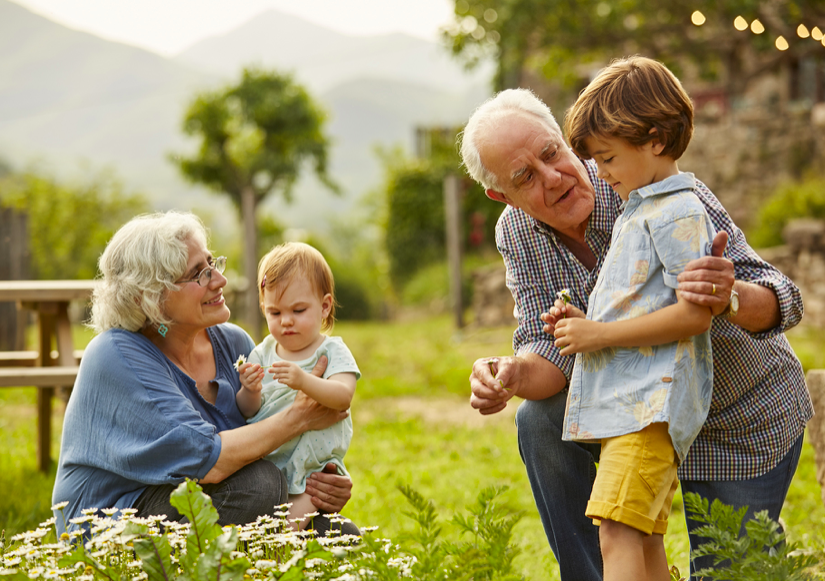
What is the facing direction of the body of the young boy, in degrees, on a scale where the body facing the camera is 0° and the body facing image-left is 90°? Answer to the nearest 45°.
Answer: approximately 90°

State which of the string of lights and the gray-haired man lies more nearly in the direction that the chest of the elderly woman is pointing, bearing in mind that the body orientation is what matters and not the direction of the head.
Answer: the gray-haired man

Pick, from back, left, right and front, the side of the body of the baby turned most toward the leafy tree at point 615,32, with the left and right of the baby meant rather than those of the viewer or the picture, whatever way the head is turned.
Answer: back

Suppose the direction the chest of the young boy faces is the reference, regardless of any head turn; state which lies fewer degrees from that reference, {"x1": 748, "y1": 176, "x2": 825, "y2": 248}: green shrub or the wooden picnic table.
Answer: the wooden picnic table

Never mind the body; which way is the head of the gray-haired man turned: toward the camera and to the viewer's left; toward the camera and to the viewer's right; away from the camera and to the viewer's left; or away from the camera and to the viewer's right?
toward the camera and to the viewer's right

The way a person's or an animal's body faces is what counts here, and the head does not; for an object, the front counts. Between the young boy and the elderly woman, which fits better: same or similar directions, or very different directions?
very different directions

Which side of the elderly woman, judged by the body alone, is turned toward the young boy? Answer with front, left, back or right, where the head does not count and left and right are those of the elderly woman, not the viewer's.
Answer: front

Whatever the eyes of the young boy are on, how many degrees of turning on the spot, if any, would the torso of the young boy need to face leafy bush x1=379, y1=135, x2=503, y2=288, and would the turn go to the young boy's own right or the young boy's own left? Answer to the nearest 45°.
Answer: approximately 90° to the young boy's own right

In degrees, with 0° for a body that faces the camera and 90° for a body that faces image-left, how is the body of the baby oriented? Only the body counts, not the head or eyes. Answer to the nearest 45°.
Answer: approximately 45°

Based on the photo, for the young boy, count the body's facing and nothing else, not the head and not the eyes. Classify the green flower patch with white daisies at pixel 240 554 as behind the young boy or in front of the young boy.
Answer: in front

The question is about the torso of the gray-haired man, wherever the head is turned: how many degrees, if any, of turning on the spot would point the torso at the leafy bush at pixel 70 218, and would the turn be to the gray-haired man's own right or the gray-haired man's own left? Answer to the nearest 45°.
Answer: approximately 90° to the gray-haired man's own right

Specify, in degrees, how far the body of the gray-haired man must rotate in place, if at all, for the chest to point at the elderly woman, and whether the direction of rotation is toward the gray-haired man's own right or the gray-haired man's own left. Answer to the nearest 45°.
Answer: approximately 45° to the gray-haired man's own right

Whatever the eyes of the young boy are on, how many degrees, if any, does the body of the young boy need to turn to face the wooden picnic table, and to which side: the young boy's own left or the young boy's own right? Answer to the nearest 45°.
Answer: approximately 45° to the young boy's own right

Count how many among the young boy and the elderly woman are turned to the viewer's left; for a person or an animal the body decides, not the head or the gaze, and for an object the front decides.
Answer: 1
